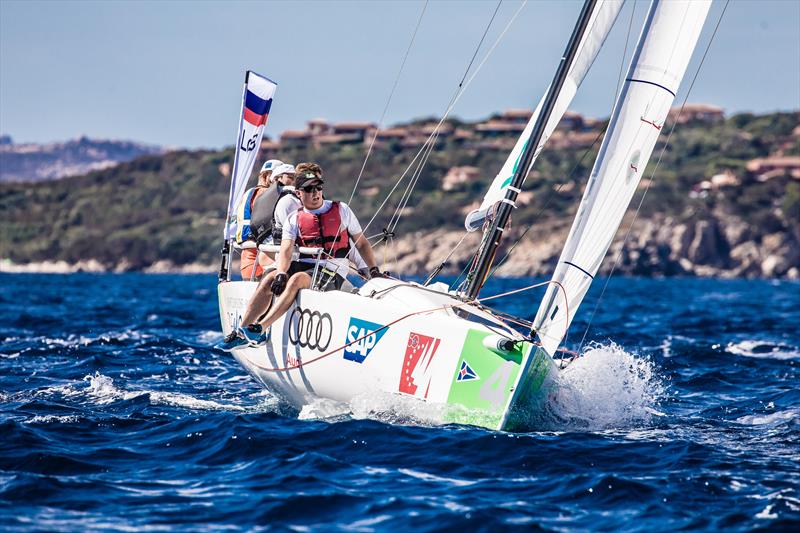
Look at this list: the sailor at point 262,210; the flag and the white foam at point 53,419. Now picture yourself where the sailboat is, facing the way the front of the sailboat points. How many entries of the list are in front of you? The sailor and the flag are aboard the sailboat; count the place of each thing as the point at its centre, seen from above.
0

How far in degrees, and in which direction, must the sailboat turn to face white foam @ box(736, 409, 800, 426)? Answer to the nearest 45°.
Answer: approximately 90° to its left

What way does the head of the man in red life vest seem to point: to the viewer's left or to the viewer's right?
to the viewer's right

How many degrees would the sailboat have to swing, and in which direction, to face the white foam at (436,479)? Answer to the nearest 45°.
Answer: approximately 45° to its right

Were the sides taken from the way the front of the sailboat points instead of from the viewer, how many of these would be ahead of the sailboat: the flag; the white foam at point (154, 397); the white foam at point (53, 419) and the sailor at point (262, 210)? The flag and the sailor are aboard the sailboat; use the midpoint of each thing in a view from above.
0

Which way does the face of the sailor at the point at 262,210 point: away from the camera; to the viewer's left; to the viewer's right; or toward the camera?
to the viewer's right

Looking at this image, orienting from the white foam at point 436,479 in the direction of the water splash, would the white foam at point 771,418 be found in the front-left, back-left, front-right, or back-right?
front-right

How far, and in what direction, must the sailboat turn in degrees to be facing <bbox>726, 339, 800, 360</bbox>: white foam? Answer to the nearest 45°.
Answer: approximately 90° to its left

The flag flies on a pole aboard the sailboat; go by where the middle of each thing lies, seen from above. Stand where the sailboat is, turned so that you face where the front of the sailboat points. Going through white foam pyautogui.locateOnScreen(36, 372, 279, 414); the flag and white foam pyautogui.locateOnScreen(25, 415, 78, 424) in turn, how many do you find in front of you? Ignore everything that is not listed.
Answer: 0

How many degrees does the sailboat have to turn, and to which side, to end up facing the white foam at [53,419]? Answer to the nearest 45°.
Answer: approximately 135° to its right

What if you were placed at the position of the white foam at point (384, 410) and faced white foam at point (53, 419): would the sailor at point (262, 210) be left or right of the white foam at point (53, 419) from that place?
right

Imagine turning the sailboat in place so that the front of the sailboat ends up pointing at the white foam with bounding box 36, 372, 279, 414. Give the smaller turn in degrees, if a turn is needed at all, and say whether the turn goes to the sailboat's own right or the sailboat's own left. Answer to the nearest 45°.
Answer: approximately 180°

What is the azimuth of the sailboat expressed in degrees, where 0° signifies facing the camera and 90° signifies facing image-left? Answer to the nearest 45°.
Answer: approximately 315°
